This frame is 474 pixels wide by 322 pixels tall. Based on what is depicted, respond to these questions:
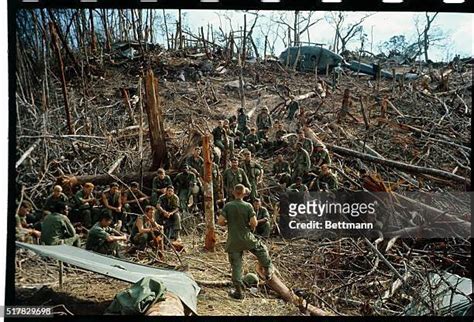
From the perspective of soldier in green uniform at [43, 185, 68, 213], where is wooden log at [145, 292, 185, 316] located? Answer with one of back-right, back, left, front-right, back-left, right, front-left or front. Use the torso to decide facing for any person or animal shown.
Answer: front

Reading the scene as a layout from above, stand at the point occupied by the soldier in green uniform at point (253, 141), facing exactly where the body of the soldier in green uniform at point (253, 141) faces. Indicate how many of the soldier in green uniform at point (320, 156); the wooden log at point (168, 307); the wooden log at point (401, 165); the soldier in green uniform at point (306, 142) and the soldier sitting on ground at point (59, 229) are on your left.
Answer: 3

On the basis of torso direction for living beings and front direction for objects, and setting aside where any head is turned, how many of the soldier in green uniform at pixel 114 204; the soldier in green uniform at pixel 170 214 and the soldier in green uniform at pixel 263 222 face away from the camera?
0

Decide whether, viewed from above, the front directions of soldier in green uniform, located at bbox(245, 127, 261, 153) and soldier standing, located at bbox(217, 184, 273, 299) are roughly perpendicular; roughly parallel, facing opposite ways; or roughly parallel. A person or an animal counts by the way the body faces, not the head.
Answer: roughly parallel, facing opposite ways

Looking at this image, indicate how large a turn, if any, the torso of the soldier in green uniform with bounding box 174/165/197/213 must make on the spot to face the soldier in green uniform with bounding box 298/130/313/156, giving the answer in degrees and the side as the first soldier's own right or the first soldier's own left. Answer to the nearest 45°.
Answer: approximately 90° to the first soldier's own left

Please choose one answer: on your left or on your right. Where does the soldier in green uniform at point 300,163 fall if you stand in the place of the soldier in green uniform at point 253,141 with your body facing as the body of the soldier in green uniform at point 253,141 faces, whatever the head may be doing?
on your left

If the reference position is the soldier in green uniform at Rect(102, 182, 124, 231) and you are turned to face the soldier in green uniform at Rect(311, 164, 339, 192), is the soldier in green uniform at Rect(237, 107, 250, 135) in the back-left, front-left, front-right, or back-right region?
front-left

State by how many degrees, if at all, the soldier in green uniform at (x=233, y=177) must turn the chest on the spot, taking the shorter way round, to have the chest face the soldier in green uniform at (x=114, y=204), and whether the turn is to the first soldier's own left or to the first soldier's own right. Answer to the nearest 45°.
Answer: approximately 90° to the first soldier's own right

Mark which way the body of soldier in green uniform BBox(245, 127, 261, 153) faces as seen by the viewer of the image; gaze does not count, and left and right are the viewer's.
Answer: facing the viewer

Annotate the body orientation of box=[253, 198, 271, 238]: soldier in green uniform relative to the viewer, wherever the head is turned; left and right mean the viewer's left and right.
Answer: facing the viewer and to the left of the viewer

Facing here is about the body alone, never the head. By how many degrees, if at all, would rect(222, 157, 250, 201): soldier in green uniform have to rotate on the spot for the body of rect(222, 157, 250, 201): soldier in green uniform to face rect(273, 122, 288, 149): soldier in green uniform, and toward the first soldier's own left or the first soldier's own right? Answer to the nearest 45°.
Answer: approximately 135° to the first soldier's own left

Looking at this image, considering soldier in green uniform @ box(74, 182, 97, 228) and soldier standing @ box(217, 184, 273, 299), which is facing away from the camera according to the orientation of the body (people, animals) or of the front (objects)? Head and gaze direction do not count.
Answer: the soldier standing

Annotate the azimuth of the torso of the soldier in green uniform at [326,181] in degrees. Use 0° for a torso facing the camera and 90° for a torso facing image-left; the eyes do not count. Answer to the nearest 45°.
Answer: approximately 45°

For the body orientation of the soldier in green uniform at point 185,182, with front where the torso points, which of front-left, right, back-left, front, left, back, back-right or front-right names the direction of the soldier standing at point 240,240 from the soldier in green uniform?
front-left
